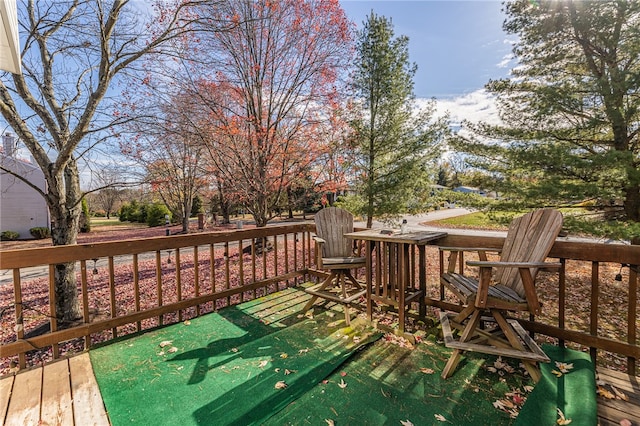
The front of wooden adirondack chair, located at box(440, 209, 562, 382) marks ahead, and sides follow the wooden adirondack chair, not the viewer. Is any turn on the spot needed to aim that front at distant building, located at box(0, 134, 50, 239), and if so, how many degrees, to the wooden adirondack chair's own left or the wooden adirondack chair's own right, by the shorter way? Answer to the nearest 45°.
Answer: approximately 45° to the wooden adirondack chair's own right

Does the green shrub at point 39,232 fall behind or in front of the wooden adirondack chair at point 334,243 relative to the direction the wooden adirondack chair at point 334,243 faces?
behind

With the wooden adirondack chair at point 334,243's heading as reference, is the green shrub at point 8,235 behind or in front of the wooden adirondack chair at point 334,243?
behind

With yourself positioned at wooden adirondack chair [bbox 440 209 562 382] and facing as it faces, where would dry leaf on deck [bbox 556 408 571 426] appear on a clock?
The dry leaf on deck is roughly at 10 o'clock from the wooden adirondack chair.

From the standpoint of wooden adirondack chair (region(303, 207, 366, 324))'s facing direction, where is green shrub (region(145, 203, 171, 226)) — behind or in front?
behind

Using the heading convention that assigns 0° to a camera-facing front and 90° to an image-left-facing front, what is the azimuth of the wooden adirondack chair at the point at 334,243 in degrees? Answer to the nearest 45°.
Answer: approximately 315°

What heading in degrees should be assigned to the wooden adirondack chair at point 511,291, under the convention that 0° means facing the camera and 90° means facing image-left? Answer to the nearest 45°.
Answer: approximately 45°

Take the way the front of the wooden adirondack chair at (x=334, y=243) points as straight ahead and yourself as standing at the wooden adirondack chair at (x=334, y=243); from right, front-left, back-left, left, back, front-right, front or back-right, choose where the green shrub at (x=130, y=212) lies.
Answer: back

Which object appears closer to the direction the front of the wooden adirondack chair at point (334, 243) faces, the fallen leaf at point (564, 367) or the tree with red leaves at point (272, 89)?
the fallen leaf

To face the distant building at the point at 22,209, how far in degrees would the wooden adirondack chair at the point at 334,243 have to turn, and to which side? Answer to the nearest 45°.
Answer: approximately 180°
